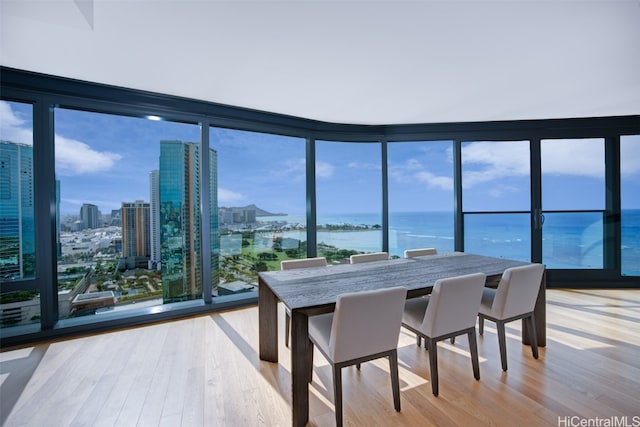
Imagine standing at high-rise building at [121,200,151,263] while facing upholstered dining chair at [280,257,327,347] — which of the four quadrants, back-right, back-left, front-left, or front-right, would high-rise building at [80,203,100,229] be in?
back-right

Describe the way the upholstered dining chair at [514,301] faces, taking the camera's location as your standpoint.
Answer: facing away from the viewer and to the left of the viewer

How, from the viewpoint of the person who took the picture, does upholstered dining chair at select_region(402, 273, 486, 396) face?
facing away from the viewer and to the left of the viewer

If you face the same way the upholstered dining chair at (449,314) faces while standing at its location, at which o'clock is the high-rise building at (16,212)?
The high-rise building is roughly at 10 o'clock from the upholstered dining chair.

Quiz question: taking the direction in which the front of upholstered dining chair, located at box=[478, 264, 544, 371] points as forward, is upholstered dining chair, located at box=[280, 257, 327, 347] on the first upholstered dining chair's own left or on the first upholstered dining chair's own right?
on the first upholstered dining chair's own left

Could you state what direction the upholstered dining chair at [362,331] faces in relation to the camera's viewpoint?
facing away from the viewer and to the left of the viewer

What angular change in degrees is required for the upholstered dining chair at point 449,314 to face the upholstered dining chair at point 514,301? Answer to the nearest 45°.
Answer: approximately 90° to its right
